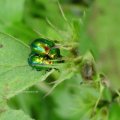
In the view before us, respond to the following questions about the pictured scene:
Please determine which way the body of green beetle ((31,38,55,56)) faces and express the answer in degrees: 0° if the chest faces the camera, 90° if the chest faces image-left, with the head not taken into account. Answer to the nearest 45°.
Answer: approximately 270°

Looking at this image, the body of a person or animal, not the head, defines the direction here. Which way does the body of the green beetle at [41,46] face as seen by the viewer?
to the viewer's right
